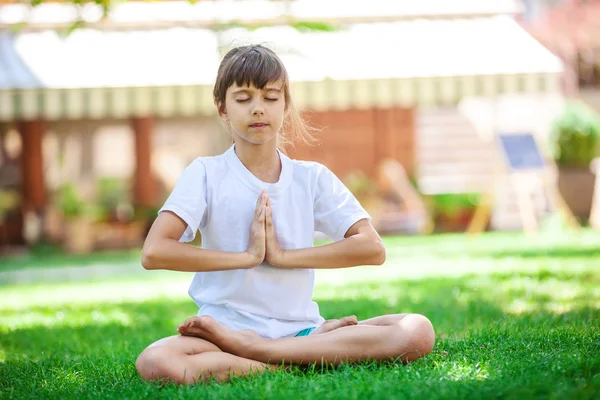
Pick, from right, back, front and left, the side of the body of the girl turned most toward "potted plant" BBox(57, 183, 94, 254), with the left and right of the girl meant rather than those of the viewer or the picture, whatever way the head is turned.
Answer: back

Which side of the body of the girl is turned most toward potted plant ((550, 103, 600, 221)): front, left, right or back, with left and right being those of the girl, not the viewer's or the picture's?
back

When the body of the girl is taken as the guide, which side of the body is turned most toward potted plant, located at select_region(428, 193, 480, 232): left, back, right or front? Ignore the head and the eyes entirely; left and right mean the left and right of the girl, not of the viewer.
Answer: back

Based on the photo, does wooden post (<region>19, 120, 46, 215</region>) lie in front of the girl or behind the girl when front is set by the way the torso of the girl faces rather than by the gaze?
behind

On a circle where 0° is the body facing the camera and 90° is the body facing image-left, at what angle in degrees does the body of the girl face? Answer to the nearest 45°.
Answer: approximately 0°

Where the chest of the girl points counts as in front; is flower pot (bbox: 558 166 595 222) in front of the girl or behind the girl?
behind

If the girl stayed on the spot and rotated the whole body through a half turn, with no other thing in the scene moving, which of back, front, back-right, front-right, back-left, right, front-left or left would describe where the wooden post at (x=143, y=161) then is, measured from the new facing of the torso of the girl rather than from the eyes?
front
